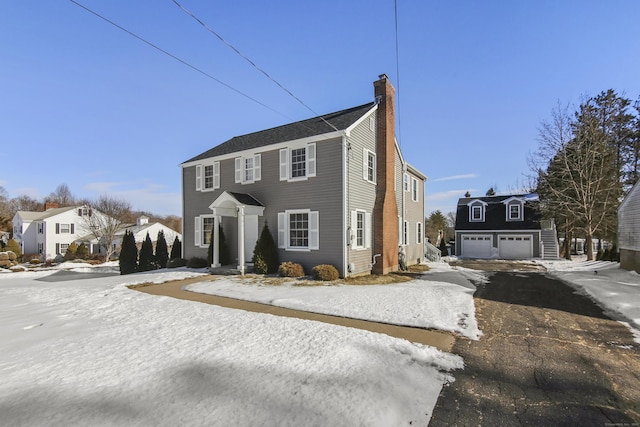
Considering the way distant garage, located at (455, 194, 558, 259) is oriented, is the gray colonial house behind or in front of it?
in front

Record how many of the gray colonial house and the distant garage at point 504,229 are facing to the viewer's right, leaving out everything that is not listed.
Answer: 0

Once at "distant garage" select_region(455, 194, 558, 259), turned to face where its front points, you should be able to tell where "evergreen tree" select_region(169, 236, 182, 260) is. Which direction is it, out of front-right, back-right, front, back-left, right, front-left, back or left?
front-right

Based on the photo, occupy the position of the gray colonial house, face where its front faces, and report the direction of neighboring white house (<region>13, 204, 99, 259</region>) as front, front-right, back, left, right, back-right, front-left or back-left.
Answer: right

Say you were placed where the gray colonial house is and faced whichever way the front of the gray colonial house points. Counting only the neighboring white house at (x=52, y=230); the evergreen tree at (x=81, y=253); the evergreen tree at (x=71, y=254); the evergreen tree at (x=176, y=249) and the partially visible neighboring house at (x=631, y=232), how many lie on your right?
4

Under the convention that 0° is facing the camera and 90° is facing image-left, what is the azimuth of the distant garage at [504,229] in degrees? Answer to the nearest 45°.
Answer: approximately 0°

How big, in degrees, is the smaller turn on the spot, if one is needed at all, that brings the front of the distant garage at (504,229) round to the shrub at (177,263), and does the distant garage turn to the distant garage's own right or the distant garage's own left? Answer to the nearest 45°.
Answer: approximately 45° to the distant garage's own right

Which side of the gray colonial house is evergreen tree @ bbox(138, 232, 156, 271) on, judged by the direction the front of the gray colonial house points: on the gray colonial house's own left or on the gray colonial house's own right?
on the gray colonial house's own right

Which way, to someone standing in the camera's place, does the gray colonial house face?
facing the viewer and to the left of the viewer

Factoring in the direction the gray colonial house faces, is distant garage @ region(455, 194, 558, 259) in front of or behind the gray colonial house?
behind

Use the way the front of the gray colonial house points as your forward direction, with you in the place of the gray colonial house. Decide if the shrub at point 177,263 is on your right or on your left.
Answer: on your right

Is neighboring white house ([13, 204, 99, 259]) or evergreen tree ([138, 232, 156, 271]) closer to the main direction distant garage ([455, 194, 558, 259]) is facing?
the evergreen tree

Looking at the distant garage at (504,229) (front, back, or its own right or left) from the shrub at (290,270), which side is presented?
front
